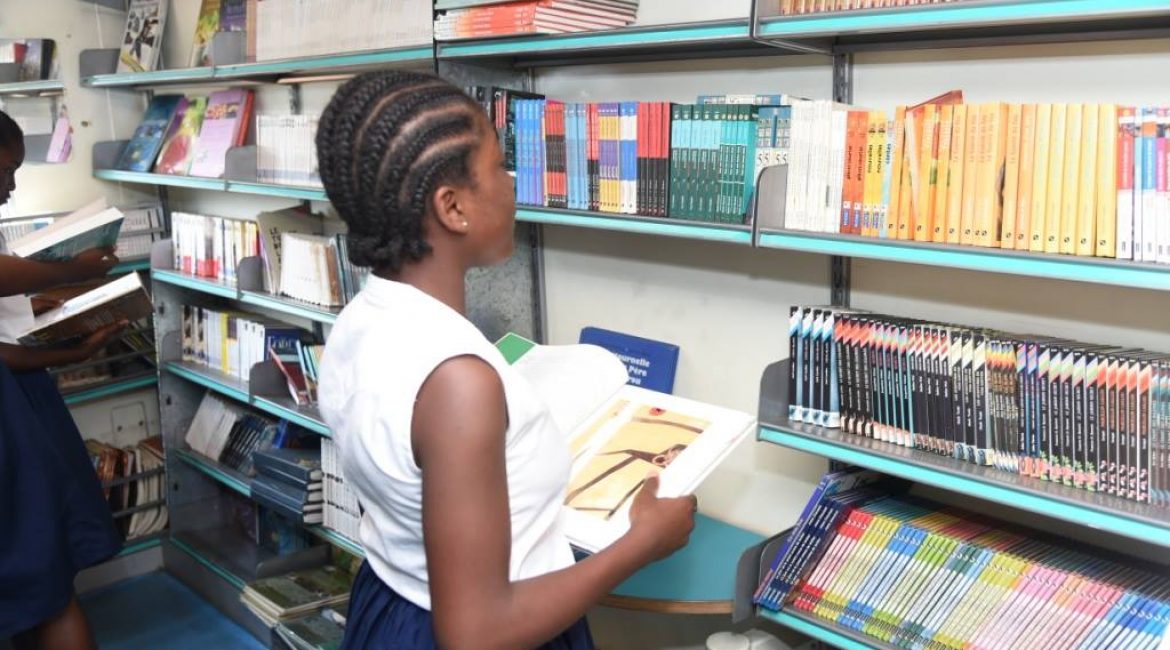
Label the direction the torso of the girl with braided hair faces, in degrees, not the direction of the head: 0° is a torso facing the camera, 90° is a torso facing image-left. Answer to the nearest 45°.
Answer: approximately 225°

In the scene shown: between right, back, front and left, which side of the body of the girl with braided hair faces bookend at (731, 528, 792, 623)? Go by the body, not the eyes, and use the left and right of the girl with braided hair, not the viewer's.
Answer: front

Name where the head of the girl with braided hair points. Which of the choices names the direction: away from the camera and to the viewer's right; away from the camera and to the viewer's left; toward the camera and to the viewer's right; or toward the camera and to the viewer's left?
away from the camera and to the viewer's right

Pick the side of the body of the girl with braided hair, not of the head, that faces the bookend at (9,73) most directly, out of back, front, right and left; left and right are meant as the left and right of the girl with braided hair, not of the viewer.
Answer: left

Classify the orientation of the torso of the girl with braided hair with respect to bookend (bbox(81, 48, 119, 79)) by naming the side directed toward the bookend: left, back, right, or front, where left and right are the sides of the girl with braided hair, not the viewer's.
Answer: left

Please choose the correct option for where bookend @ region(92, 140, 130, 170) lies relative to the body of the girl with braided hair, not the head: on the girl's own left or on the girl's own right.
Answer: on the girl's own left
